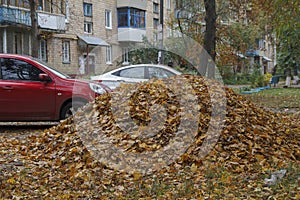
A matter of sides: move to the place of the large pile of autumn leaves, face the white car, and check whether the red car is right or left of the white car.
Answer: left

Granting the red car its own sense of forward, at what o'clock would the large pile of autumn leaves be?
The large pile of autumn leaves is roughly at 2 o'clock from the red car.

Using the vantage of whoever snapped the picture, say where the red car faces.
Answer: facing to the right of the viewer

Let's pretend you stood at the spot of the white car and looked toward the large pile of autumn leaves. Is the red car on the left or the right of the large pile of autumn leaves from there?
right

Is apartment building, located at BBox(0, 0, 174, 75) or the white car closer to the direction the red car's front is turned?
the white car

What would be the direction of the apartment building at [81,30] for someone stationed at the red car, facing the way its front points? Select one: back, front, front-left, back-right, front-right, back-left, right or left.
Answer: left

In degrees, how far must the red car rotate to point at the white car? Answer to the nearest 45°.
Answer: approximately 45° to its left
